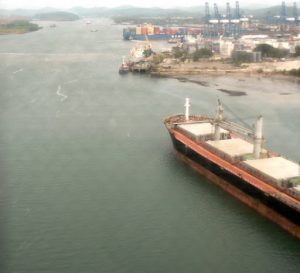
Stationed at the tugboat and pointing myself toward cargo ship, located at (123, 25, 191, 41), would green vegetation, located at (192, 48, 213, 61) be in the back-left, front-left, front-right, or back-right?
front-right

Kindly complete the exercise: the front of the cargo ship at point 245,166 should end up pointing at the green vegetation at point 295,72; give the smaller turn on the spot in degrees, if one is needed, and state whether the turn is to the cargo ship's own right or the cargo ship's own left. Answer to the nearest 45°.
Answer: approximately 45° to the cargo ship's own right

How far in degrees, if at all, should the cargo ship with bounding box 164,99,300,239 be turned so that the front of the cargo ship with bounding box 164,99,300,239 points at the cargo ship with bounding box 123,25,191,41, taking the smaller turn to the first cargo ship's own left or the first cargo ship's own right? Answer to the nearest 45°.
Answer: approximately 45° to the first cargo ship's own right

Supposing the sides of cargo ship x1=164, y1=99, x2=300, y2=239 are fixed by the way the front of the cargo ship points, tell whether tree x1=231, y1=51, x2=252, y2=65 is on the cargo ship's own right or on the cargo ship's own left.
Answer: on the cargo ship's own right

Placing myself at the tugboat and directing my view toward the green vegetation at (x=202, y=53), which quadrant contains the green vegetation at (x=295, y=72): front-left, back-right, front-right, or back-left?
front-right

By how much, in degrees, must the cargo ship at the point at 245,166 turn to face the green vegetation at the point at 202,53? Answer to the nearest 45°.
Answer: approximately 45° to its right

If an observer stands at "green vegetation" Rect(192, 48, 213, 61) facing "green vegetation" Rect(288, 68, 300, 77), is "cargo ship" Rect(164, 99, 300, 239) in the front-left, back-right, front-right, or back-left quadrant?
front-right
